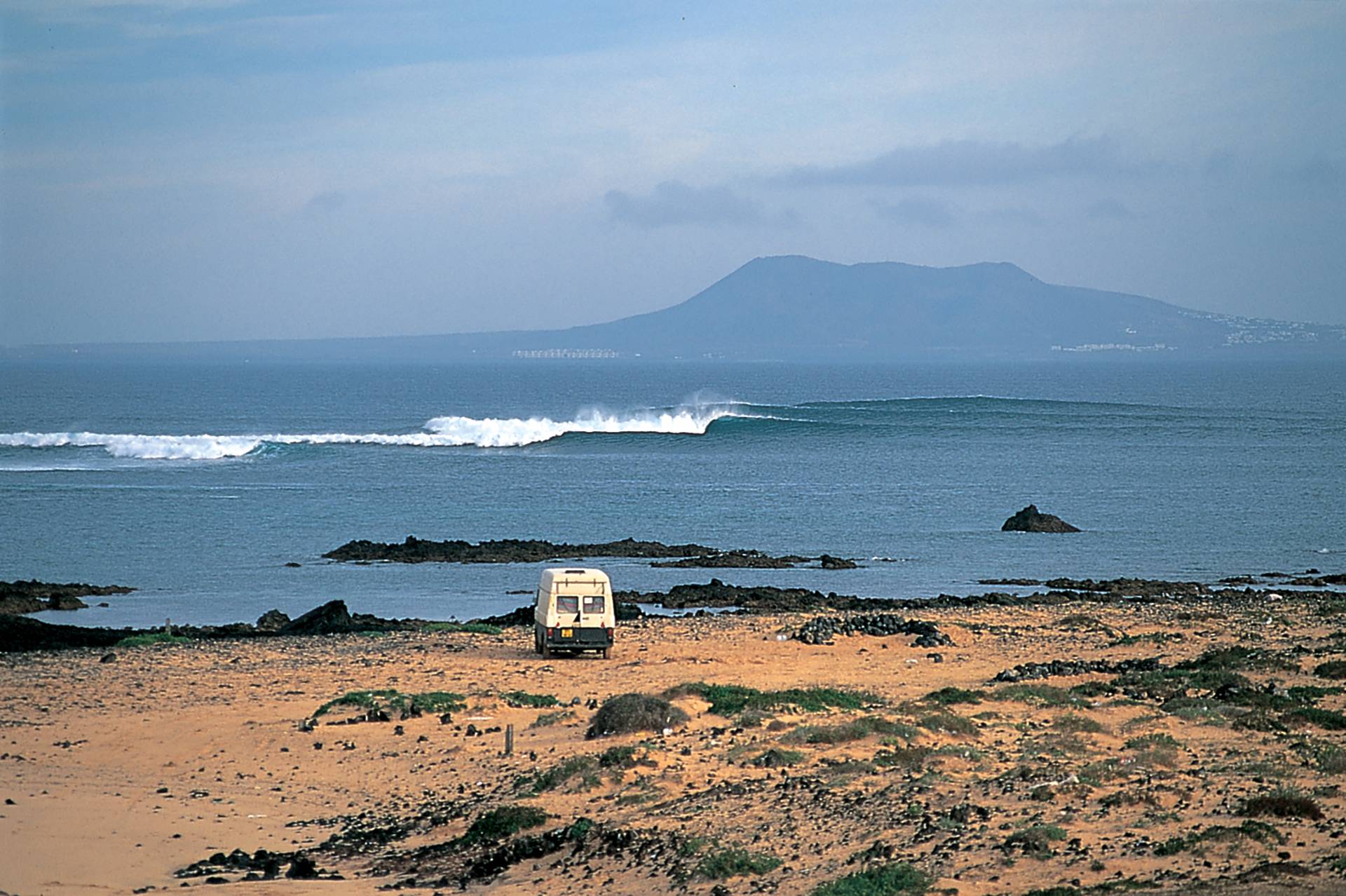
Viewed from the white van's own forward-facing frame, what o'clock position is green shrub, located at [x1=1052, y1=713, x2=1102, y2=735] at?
The green shrub is roughly at 5 o'clock from the white van.

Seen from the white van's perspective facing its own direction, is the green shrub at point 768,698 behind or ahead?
behind

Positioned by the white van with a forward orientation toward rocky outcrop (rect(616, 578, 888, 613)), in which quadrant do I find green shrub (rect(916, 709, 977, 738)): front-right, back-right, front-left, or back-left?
back-right

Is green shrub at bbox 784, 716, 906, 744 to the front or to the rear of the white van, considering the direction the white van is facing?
to the rear

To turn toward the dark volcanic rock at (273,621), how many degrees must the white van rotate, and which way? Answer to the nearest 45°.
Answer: approximately 45° to its left

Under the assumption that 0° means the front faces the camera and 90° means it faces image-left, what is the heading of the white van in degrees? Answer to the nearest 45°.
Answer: approximately 180°

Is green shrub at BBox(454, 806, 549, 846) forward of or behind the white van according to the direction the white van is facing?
behind

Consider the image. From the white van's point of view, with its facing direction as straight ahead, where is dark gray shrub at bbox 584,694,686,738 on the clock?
The dark gray shrub is roughly at 6 o'clock from the white van.

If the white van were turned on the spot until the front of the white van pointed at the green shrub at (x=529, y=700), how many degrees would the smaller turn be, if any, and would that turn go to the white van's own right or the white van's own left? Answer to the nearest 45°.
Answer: approximately 180°

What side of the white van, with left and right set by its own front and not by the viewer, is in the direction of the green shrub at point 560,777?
back

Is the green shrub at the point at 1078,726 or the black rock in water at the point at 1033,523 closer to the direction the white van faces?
the black rock in water
